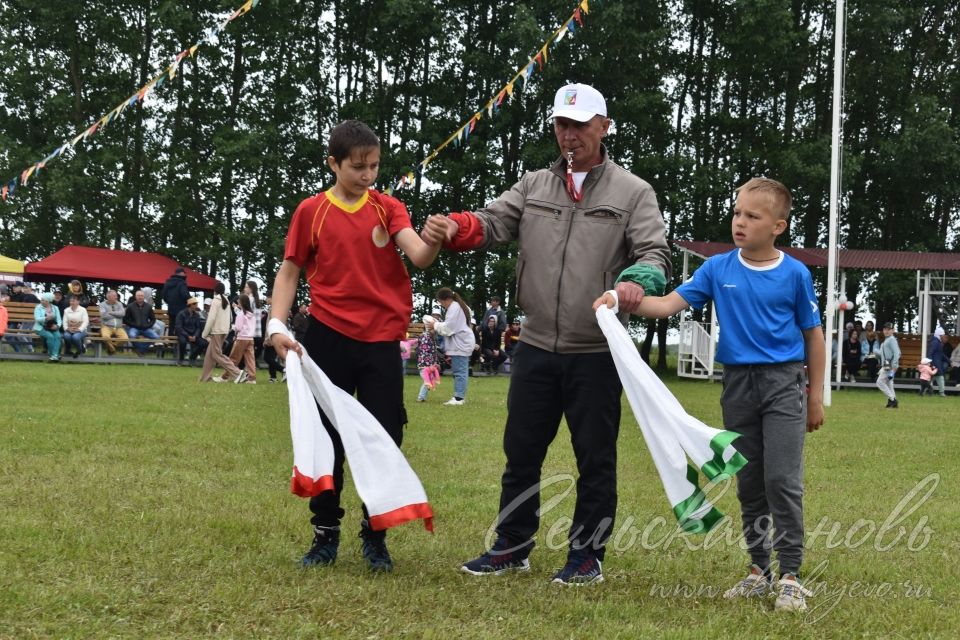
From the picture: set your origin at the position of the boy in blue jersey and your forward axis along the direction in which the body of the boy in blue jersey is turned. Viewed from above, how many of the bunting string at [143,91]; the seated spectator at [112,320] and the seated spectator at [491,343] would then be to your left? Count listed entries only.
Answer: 0

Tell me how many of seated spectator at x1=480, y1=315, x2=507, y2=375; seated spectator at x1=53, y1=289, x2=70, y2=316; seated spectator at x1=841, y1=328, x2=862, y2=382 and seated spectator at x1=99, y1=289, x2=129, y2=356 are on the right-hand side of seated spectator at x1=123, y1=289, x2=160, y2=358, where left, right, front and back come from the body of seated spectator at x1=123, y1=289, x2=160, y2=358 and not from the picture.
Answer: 2

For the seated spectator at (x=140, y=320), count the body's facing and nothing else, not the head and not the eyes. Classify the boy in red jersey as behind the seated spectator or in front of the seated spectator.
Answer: in front

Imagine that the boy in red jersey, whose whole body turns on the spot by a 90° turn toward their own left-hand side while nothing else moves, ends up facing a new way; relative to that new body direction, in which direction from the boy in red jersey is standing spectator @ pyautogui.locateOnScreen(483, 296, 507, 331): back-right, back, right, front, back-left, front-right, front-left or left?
left

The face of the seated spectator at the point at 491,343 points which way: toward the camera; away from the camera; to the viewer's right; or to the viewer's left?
toward the camera

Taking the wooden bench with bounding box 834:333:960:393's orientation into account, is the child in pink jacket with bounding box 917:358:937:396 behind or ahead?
ahead

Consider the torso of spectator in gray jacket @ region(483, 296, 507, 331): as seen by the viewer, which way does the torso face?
toward the camera

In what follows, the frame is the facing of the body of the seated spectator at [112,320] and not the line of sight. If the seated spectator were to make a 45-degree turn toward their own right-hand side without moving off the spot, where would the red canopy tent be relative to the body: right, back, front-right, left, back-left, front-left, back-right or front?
back-right

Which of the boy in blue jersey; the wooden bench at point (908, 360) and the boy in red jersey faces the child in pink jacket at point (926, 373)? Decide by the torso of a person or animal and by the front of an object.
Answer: the wooden bench

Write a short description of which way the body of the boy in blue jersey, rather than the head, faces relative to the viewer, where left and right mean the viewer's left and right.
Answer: facing the viewer and to the left of the viewer

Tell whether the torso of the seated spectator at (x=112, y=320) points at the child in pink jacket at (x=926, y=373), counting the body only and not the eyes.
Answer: no

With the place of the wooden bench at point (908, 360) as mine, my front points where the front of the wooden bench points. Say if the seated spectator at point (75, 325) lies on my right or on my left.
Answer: on my right

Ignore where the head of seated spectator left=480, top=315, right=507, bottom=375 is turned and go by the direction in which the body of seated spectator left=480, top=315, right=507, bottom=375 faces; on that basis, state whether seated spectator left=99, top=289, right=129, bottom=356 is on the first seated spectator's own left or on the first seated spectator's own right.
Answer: on the first seated spectator's own right

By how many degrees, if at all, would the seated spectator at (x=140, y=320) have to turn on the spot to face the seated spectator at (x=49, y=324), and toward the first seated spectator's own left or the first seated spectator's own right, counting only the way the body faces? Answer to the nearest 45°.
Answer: approximately 45° to the first seated spectator's own right

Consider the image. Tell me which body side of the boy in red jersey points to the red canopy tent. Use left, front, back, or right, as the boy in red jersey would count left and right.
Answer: back

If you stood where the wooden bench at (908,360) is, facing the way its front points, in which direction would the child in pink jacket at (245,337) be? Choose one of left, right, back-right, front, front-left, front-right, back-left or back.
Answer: front-right

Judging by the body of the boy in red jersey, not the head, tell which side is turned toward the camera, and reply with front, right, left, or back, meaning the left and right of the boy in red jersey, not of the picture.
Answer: front

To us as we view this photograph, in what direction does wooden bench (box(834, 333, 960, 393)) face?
facing the viewer

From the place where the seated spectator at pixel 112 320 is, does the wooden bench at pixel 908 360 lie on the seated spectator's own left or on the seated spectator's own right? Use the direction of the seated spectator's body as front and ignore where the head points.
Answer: on the seated spectator's own left
